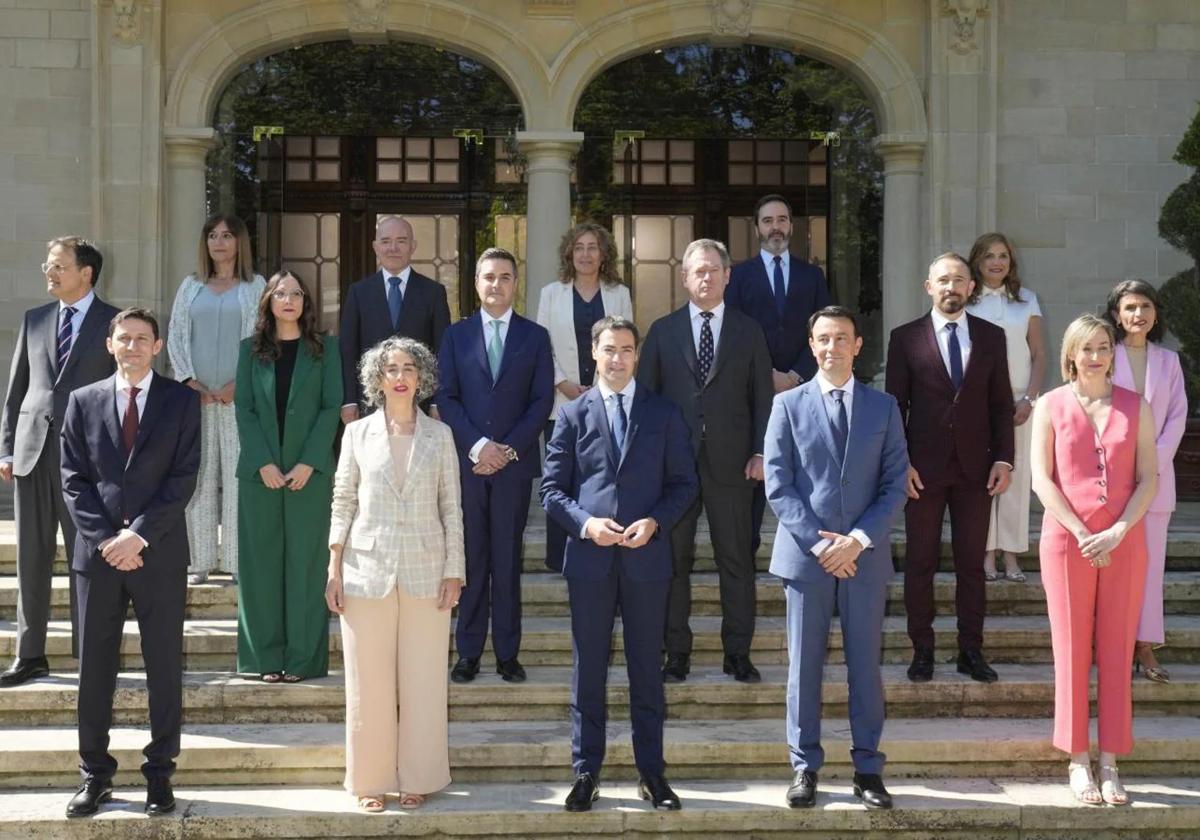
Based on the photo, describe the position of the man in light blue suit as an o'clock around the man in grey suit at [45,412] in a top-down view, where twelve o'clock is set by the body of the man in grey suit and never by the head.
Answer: The man in light blue suit is roughly at 9 o'clock from the man in grey suit.

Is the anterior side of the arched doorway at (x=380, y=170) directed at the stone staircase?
yes

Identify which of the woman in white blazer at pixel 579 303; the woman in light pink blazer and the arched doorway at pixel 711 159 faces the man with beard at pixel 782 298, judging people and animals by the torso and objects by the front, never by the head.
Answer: the arched doorway

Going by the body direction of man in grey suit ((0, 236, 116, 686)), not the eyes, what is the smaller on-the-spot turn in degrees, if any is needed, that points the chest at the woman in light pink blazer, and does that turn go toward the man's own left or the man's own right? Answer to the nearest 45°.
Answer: approximately 135° to the man's own left

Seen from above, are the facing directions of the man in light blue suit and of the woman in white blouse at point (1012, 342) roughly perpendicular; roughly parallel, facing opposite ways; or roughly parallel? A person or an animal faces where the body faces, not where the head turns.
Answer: roughly parallel

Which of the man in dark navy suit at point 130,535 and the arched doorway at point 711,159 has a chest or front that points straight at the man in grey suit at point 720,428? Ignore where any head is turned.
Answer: the arched doorway

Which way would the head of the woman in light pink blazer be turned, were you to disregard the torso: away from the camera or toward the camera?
toward the camera

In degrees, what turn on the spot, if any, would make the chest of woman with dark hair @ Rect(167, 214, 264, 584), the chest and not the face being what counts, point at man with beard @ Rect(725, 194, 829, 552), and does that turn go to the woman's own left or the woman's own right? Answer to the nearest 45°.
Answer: approximately 90° to the woman's own left

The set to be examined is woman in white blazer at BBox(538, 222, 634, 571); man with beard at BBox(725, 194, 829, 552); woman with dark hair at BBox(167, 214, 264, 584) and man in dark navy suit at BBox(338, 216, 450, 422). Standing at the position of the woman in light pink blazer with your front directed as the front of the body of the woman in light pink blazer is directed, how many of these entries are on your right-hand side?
4

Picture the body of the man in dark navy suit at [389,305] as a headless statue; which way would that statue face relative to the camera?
toward the camera

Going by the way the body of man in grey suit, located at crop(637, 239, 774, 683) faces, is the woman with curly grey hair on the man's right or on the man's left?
on the man's right

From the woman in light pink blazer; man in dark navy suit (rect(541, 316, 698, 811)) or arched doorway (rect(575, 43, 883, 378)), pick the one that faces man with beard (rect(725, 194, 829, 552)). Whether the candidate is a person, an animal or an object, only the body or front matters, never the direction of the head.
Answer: the arched doorway

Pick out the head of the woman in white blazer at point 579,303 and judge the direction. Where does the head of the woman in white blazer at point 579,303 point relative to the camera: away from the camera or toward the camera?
toward the camera

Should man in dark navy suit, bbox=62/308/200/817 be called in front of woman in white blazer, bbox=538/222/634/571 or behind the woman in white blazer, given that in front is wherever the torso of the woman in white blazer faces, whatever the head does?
in front

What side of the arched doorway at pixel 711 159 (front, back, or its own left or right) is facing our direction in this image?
front

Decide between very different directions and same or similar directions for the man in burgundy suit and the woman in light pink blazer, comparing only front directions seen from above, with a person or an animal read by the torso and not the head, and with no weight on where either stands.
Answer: same or similar directions

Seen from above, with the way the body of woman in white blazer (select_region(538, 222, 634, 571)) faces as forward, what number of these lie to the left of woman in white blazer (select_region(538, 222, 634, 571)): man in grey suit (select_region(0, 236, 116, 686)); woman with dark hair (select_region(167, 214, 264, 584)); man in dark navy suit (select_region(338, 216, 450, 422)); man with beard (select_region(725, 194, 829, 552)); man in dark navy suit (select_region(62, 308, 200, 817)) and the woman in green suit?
1

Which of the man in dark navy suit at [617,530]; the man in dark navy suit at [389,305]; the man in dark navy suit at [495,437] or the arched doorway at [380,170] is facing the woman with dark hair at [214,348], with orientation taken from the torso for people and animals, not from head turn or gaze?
the arched doorway

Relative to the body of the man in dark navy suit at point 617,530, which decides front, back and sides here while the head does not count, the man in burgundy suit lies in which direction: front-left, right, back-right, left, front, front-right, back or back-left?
back-left

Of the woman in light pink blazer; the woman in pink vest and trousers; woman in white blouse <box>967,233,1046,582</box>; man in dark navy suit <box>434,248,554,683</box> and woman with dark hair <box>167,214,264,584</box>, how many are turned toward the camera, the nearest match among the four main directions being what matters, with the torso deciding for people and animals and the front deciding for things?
5

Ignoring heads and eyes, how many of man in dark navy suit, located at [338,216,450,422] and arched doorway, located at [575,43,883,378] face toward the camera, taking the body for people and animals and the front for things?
2

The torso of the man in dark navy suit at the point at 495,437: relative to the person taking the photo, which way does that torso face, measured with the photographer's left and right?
facing the viewer
